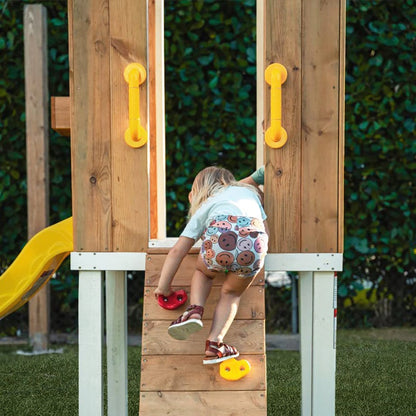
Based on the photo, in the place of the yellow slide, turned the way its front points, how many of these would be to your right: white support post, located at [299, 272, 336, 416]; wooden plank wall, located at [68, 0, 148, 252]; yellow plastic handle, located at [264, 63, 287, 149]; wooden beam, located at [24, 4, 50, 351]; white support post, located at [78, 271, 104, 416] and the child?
1

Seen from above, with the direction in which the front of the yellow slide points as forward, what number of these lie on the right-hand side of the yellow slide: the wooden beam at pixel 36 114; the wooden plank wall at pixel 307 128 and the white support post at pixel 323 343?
1

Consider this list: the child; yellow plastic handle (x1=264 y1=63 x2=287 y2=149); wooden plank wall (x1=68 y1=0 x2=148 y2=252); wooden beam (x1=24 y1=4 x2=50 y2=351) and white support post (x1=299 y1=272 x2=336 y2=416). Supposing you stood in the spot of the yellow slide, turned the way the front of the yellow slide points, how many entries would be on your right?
1

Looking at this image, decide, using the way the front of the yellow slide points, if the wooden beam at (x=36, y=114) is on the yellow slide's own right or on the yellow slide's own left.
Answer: on the yellow slide's own right

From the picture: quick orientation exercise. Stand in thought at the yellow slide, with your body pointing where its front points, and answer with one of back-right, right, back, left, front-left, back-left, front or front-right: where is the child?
back-left

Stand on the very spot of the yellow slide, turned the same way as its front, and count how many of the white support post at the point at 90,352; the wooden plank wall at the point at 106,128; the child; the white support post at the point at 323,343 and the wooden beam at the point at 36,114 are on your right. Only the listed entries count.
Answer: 1

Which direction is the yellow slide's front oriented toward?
to the viewer's left

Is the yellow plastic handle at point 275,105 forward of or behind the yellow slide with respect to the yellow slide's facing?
behind

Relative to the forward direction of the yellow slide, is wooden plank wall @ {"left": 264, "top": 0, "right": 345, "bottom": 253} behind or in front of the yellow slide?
behind

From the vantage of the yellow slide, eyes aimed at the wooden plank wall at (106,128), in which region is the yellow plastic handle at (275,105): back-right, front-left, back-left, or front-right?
front-left
